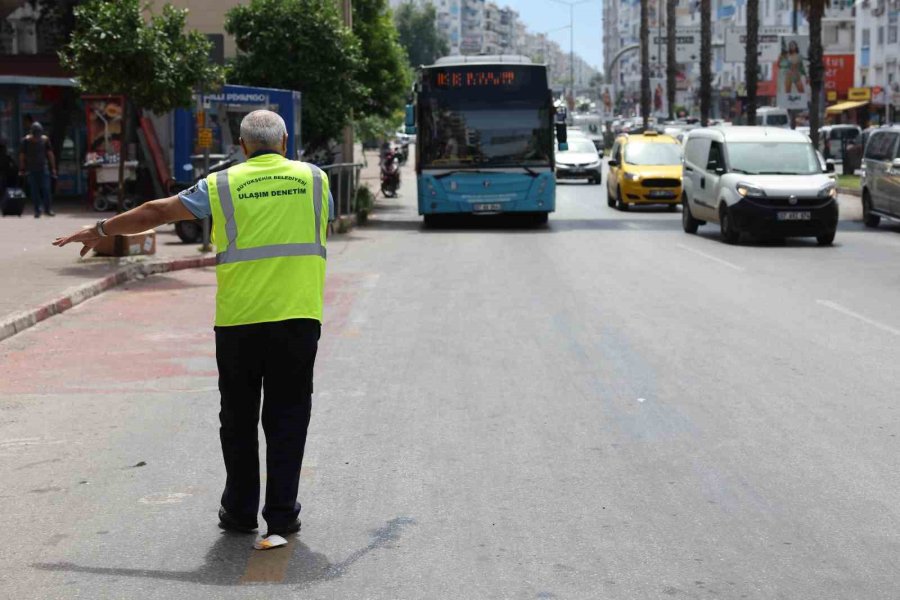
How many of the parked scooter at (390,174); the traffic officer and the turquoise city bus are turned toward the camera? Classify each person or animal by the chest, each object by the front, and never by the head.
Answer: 2

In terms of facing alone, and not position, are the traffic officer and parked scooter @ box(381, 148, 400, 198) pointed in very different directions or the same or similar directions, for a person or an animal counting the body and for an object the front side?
very different directions

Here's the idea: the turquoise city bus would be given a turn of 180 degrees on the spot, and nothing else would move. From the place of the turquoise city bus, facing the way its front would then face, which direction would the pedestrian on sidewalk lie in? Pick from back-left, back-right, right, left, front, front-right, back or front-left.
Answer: left

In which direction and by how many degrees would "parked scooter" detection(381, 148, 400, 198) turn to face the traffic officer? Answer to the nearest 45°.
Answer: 0° — it already faces them

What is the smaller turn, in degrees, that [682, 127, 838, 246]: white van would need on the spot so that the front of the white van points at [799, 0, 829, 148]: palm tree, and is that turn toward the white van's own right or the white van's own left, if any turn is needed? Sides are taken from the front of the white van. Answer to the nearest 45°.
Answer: approximately 135° to the white van's own left

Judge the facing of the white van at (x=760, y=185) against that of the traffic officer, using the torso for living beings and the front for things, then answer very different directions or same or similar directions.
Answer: very different directions

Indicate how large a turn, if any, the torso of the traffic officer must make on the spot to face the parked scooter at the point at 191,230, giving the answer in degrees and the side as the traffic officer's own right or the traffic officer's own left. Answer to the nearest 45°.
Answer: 0° — they already face it

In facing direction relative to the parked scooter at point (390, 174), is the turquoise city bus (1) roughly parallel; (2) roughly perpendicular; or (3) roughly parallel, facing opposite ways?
roughly parallel

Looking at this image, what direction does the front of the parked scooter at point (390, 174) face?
toward the camera

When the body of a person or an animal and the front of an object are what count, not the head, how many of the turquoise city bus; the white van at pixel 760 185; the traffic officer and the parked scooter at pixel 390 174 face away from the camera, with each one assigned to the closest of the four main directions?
1

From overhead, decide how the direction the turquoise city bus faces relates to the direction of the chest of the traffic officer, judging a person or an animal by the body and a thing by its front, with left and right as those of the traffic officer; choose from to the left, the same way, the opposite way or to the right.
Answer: the opposite way

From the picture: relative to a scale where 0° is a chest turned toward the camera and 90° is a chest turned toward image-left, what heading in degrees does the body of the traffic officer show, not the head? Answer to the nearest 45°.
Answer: approximately 180°

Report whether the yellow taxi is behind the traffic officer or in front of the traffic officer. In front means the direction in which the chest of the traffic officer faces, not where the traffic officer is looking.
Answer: in front

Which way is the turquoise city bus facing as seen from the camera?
toward the camera

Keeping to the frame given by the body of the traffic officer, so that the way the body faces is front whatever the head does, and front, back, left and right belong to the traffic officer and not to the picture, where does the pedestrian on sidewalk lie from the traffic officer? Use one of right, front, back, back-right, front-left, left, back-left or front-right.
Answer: front

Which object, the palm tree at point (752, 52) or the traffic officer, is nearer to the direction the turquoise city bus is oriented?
the traffic officer

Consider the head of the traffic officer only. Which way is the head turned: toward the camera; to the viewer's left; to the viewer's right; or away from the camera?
away from the camera
